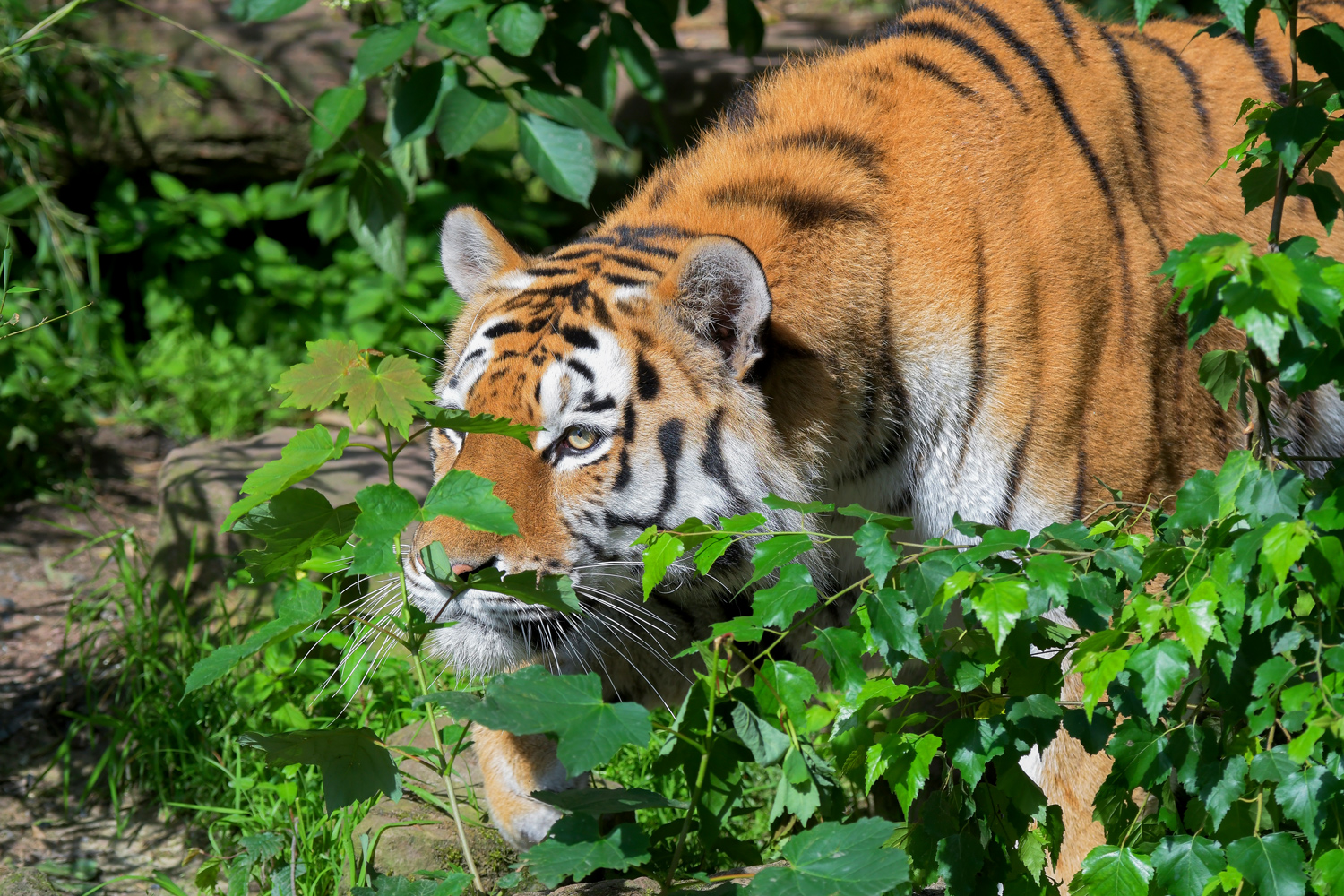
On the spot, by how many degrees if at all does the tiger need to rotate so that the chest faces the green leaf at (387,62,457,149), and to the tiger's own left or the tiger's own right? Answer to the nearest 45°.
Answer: approximately 90° to the tiger's own right

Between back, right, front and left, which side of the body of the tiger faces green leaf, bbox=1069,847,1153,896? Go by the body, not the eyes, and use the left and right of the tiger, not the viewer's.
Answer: left

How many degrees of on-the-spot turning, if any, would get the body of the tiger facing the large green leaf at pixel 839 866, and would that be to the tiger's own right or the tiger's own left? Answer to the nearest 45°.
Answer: approximately 45° to the tiger's own left

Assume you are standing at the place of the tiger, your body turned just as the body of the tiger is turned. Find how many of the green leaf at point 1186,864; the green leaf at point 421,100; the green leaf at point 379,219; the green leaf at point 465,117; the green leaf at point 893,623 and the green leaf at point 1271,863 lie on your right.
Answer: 3

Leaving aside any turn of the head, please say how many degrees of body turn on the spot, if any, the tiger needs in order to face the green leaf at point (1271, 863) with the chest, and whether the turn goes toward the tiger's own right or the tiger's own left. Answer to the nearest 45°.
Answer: approximately 90° to the tiger's own left

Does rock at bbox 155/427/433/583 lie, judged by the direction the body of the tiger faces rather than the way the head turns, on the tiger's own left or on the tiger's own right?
on the tiger's own right

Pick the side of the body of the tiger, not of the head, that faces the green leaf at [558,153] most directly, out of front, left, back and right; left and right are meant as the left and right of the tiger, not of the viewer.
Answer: right

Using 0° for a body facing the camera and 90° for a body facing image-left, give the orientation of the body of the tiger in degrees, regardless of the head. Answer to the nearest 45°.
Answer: approximately 45°
